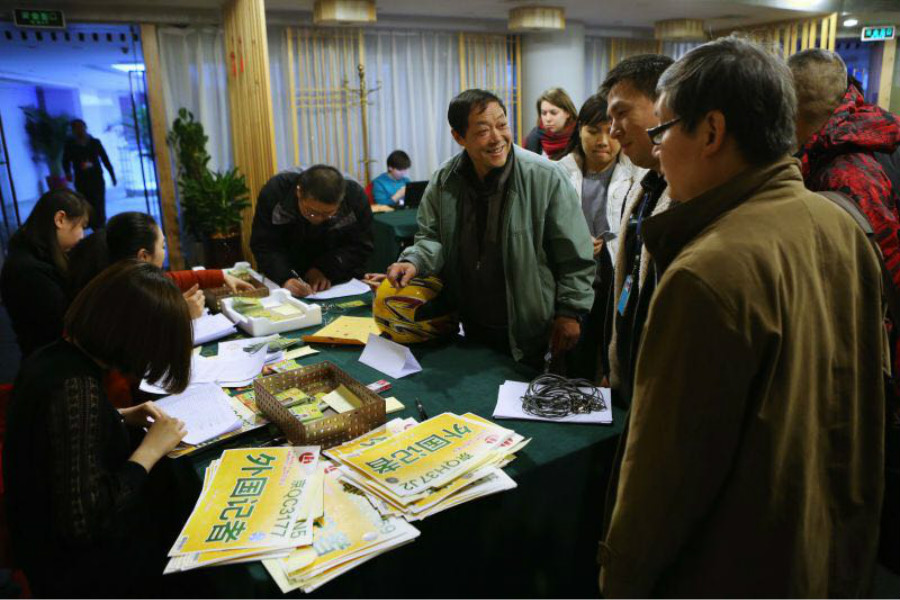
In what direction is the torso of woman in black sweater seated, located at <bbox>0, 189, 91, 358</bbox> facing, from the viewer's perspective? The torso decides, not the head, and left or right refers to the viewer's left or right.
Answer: facing to the right of the viewer

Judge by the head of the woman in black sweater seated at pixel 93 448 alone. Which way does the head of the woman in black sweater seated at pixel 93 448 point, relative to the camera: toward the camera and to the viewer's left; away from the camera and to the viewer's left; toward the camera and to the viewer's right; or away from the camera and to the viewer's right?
away from the camera and to the viewer's right

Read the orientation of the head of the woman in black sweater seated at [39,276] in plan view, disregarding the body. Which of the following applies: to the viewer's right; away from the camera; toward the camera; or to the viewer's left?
to the viewer's right

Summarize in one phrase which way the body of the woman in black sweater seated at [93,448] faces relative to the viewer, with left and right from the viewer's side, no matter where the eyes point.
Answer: facing to the right of the viewer

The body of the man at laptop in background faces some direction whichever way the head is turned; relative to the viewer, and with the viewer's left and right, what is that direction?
facing the viewer and to the right of the viewer

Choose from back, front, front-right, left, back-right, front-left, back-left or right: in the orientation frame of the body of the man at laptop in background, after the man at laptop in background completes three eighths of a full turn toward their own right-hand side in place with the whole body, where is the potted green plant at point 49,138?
front

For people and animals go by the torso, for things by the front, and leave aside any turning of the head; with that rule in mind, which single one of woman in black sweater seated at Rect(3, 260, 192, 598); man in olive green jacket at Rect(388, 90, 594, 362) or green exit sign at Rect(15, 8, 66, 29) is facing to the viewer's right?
the woman in black sweater seated

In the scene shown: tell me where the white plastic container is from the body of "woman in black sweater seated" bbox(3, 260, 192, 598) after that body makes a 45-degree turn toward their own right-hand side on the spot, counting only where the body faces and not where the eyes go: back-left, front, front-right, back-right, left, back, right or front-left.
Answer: left

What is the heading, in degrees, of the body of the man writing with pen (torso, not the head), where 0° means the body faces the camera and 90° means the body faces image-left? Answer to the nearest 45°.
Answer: approximately 0°

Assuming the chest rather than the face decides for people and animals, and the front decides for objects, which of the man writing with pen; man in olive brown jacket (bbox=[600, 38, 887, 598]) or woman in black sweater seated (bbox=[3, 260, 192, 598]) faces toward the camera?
the man writing with pen

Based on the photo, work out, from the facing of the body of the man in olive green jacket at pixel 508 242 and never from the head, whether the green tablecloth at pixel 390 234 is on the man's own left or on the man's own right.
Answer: on the man's own right
